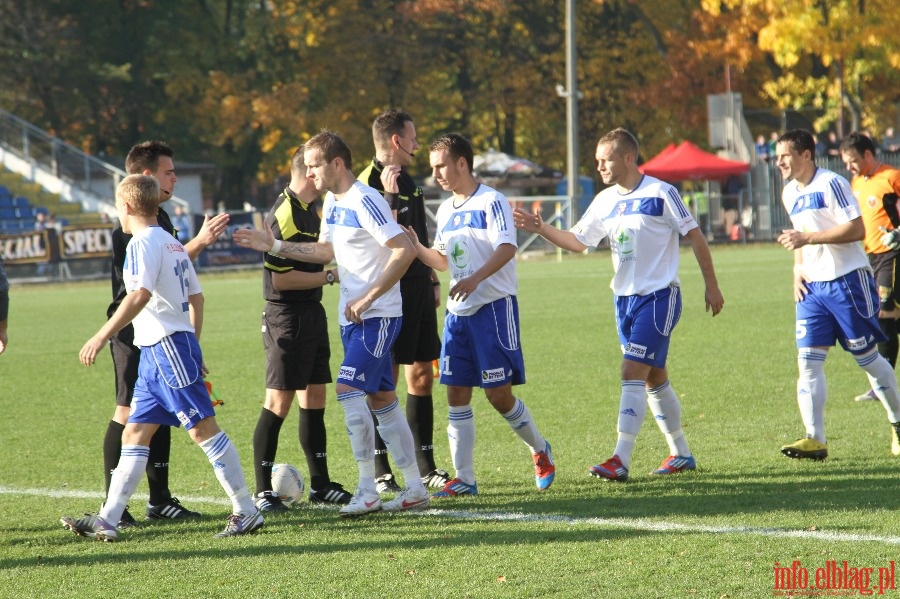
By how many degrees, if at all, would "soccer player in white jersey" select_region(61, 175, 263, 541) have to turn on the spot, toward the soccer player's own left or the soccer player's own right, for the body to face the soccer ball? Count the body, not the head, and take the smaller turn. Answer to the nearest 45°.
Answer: approximately 90° to the soccer player's own right

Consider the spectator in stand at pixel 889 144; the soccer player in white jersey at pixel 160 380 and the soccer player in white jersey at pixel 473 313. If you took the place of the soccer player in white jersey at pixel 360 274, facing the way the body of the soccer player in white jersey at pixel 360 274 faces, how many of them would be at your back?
2

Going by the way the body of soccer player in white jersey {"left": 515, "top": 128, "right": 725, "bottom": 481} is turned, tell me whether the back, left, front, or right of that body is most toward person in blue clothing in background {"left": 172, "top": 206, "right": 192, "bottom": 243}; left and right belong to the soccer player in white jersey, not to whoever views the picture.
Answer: right

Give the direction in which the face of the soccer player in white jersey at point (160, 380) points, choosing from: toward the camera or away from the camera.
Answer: away from the camera

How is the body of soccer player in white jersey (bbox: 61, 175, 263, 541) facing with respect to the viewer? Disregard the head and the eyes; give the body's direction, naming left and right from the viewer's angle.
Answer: facing away from the viewer and to the left of the viewer

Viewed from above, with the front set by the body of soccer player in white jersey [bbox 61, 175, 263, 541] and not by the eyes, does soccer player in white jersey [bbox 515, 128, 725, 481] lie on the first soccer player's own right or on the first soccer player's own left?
on the first soccer player's own right

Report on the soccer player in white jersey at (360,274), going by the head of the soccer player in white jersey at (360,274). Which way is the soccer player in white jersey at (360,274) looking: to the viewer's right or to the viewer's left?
to the viewer's left

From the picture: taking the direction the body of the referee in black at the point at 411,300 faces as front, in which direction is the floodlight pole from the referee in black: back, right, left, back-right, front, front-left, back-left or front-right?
back-left

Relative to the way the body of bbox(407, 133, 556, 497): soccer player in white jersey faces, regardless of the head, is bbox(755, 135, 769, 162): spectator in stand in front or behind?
behind

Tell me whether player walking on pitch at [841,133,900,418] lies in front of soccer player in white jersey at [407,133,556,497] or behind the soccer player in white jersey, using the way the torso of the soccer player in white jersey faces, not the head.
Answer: behind
